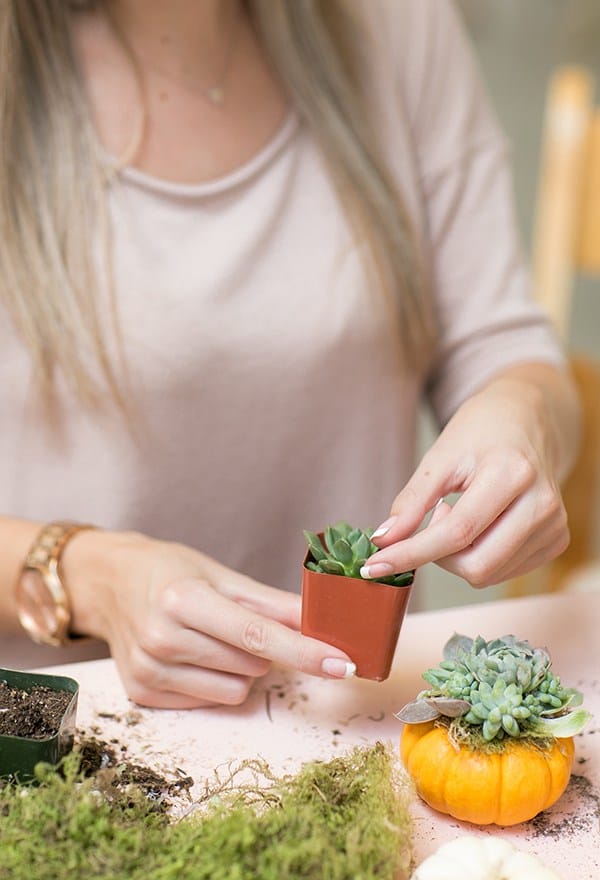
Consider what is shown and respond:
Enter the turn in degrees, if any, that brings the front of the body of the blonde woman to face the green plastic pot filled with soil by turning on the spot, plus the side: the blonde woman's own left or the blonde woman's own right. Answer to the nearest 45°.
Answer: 0° — they already face it

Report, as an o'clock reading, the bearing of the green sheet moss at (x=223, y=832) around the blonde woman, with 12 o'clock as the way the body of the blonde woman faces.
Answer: The green sheet moss is roughly at 12 o'clock from the blonde woman.

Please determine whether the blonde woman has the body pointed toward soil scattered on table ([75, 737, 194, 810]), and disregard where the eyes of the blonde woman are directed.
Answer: yes

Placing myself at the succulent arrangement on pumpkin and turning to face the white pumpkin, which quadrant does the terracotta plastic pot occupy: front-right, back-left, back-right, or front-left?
back-right

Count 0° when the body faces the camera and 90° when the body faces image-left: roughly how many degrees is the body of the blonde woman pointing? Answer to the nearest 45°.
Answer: approximately 0°
